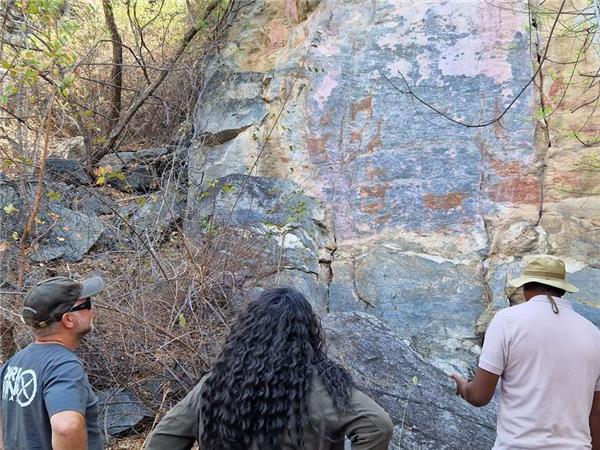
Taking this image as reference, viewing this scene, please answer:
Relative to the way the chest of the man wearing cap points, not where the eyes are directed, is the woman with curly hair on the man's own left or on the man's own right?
on the man's own right

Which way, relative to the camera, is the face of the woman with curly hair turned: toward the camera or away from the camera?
away from the camera

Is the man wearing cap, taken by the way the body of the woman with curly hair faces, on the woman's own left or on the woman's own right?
on the woman's own left

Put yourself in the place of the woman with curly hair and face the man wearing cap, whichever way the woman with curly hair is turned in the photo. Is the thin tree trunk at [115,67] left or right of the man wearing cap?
right

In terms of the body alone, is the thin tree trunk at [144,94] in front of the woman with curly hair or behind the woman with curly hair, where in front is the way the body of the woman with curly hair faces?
in front

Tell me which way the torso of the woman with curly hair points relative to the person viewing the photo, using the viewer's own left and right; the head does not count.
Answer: facing away from the viewer

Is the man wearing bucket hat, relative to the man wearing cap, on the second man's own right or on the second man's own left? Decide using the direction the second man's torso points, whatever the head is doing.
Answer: on the second man's own right

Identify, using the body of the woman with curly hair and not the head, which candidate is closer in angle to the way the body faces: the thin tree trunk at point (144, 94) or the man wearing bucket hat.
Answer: the thin tree trunk

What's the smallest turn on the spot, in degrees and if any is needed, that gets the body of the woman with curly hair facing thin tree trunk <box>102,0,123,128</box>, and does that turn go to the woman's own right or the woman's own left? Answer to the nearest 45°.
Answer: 0° — they already face it
